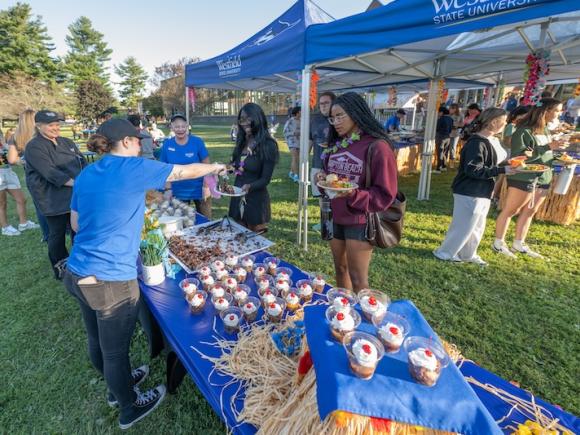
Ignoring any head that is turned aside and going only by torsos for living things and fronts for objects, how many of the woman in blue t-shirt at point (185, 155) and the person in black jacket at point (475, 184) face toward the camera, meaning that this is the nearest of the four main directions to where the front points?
1

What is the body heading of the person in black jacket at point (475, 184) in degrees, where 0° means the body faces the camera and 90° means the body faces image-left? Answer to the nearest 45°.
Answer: approximately 270°

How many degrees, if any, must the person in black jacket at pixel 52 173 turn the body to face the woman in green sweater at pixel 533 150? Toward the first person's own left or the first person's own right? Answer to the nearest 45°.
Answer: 0° — they already face them

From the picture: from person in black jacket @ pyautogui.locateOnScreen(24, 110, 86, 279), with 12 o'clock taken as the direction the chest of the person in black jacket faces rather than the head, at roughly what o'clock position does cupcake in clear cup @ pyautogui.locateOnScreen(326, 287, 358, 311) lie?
The cupcake in clear cup is roughly at 1 o'clock from the person in black jacket.

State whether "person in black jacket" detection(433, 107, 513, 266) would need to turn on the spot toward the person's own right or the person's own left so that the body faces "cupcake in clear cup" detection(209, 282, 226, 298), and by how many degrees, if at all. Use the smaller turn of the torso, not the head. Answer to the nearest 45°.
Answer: approximately 135° to the person's own right

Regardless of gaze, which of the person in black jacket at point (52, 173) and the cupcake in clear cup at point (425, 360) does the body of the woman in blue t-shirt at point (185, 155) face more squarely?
the cupcake in clear cup

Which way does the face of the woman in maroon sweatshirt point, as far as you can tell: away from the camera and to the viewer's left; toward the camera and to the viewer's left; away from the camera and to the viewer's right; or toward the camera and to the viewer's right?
toward the camera and to the viewer's left

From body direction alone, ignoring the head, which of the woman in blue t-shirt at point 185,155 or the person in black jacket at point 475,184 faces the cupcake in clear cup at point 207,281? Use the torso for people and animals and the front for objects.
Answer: the woman in blue t-shirt

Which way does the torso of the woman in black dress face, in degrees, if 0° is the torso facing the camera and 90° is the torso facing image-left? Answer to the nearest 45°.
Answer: approximately 45°

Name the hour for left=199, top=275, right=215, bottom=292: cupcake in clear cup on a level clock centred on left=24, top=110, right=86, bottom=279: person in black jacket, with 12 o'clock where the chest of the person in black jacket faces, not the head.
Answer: The cupcake in clear cup is roughly at 1 o'clock from the person in black jacket.

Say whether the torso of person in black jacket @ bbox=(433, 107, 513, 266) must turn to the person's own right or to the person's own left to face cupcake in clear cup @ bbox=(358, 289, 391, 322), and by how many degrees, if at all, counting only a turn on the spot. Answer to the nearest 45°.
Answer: approximately 90° to the person's own right

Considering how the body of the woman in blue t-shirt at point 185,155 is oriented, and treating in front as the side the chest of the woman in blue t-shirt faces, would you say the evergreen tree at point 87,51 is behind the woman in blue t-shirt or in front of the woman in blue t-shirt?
behind

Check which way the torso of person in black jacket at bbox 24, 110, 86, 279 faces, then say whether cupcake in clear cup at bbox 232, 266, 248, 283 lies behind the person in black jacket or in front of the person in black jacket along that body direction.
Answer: in front

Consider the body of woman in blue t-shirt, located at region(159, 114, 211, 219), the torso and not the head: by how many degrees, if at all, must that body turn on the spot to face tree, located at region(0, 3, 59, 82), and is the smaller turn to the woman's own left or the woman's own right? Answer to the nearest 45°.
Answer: approximately 180°

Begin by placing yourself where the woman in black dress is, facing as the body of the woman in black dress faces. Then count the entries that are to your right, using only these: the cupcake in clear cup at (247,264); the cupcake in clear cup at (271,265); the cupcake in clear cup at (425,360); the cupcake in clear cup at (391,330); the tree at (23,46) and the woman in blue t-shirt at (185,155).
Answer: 2
